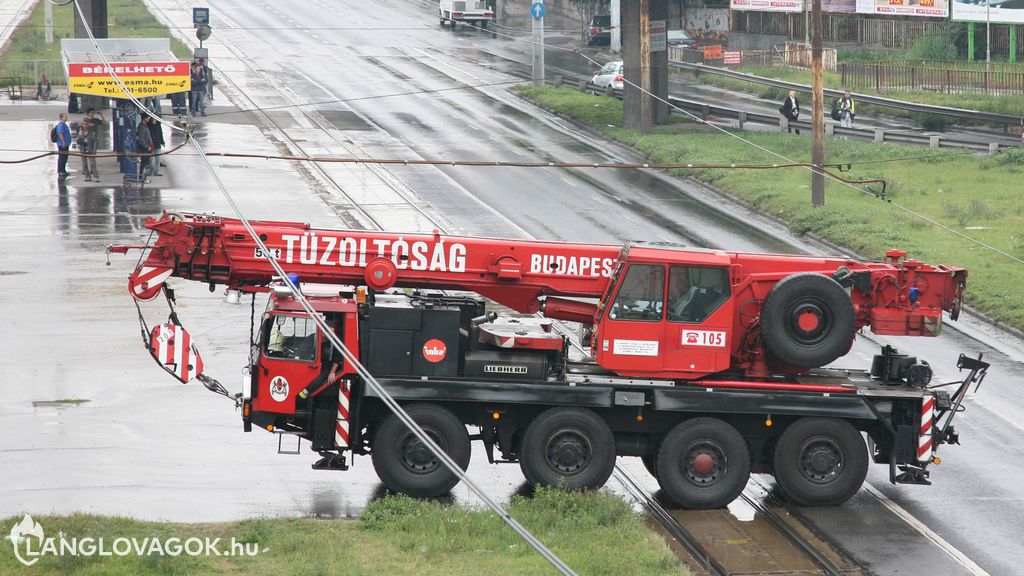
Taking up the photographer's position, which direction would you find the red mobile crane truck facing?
facing to the left of the viewer

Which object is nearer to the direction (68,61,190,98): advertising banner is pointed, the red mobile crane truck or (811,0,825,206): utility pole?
the red mobile crane truck

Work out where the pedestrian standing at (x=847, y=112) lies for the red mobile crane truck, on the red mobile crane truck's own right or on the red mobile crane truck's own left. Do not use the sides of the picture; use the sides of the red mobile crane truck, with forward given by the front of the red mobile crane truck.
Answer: on the red mobile crane truck's own right

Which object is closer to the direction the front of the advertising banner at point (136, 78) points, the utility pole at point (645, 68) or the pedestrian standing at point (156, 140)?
the pedestrian standing

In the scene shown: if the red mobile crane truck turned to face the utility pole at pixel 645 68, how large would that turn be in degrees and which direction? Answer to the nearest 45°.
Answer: approximately 90° to its right

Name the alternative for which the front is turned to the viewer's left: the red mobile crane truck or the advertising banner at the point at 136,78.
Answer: the red mobile crane truck

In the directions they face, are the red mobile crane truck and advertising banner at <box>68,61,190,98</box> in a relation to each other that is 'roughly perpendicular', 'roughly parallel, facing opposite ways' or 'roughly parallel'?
roughly perpendicular

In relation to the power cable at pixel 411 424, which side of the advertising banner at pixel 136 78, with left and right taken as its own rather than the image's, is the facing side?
front

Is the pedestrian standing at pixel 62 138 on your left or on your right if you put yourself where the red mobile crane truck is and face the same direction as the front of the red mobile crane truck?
on your right

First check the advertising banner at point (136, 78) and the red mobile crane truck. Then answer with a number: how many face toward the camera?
1

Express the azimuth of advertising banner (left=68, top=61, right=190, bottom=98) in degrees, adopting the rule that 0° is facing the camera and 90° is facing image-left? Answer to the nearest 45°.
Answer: approximately 0°

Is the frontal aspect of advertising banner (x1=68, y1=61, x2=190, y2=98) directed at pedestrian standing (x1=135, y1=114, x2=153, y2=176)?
yes

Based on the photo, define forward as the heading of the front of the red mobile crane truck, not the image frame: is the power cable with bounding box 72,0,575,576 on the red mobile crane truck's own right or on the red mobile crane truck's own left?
on the red mobile crane truck's own left
